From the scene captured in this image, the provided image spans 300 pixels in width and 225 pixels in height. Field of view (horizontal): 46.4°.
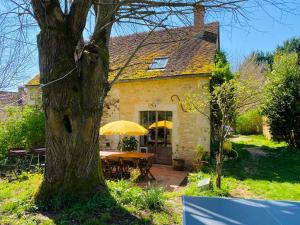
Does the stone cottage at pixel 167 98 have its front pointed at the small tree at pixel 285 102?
no

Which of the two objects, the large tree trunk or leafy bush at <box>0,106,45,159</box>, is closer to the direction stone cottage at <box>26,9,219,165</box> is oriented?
the large tree trunk

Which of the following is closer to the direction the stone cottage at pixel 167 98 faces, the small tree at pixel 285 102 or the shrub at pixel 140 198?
the shrub

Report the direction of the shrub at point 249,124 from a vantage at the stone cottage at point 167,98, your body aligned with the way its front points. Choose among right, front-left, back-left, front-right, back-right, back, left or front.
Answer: back-left

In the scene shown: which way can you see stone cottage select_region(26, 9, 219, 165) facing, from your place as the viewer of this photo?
facing the viewer

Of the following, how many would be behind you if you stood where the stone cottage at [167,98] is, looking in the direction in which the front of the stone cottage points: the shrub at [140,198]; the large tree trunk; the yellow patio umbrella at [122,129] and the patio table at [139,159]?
0

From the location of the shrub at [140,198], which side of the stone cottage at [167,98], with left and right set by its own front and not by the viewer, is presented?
front

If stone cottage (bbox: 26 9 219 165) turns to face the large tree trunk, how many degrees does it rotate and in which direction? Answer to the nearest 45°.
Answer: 0° — it already faces it

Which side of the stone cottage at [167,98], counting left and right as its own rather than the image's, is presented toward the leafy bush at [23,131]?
right

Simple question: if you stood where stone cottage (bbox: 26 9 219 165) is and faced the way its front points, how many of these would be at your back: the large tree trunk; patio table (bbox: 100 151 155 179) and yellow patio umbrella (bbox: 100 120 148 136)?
0

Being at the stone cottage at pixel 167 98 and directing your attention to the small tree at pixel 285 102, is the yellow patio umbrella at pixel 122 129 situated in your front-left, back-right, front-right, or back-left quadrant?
back-right
